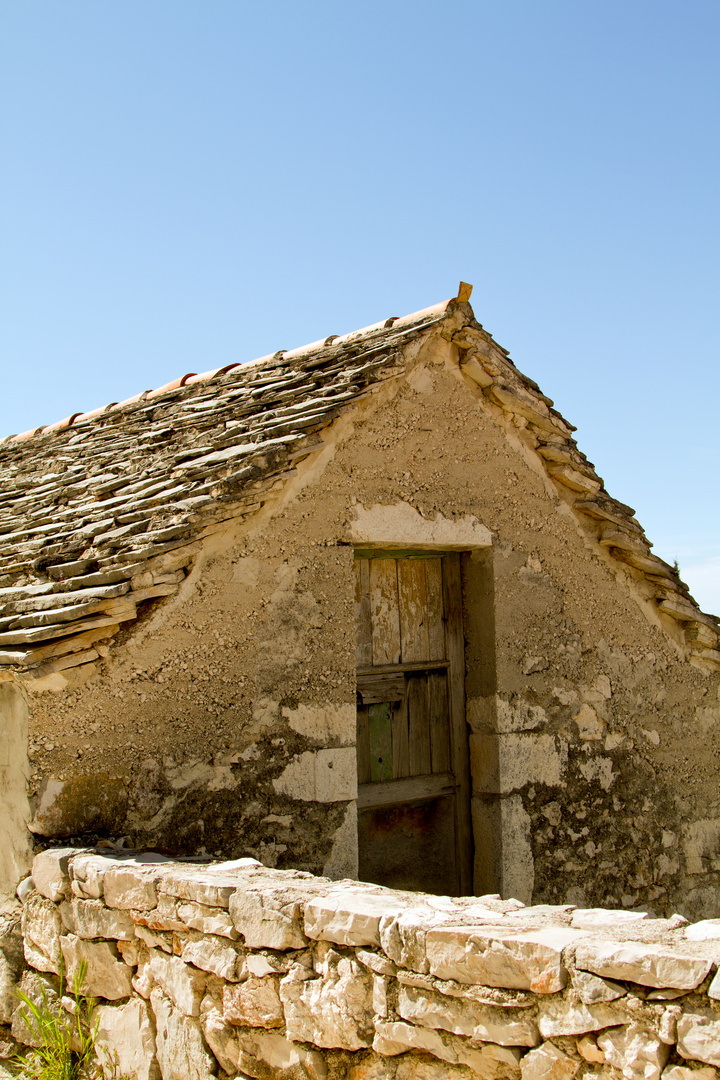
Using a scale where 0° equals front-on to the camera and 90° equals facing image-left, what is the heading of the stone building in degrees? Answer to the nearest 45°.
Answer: approximately 315°
